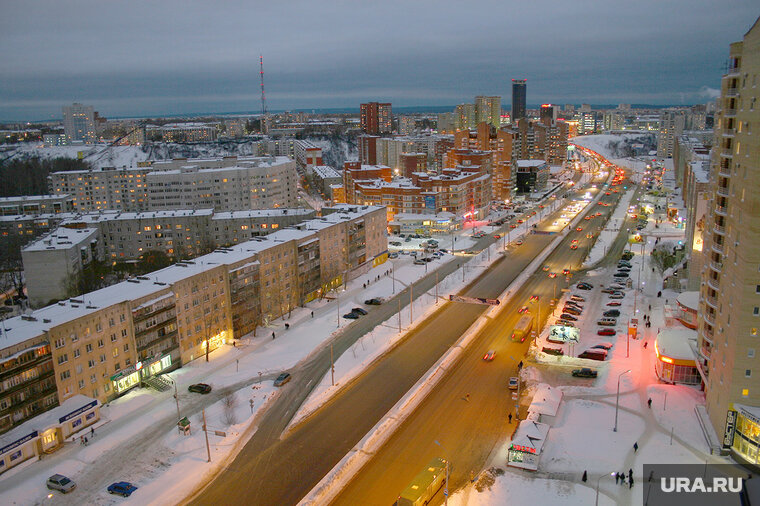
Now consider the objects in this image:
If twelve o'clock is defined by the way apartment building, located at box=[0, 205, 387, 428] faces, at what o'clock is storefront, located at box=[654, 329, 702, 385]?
The storefront is roughly at 11 o'clock from the apartment building.

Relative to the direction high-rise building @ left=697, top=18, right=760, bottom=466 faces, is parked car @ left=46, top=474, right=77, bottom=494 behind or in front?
in front

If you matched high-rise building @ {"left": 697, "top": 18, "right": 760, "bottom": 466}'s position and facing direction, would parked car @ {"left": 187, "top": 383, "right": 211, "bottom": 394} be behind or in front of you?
in front

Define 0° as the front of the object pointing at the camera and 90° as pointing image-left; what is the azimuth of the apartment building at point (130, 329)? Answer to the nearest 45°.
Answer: approximately 315°

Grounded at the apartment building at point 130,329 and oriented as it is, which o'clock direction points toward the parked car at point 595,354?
The parked car is roughly at 11 o'clock from the apartment building.

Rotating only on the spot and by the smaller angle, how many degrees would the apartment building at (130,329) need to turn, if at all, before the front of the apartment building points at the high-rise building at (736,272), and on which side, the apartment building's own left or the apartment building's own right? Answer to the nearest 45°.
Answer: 0° — it already faces it

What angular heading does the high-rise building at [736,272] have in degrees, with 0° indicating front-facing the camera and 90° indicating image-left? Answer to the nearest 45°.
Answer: approximately 45°

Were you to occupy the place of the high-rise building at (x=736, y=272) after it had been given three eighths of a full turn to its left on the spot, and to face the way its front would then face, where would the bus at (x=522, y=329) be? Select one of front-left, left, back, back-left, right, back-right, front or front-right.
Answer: back-left

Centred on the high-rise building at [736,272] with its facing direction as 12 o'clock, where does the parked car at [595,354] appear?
The parked car is roughly at 1 o'clock from the high-rise building.

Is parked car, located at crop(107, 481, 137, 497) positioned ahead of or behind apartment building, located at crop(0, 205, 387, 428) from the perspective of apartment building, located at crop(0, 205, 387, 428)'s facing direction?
ahead

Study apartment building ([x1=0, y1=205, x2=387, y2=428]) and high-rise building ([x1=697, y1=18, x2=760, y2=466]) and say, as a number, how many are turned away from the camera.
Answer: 0

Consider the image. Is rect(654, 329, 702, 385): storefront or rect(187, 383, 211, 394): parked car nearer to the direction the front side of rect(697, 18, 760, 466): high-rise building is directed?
the parked car

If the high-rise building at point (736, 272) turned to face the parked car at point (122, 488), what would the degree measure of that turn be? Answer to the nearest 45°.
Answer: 0° — it already faces it

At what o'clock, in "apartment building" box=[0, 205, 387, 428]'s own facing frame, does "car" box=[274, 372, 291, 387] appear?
The car is roughly at 1 o'clock from the apartment building.
